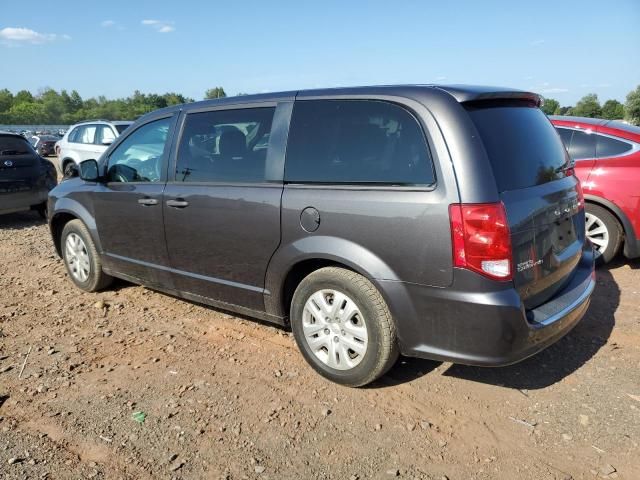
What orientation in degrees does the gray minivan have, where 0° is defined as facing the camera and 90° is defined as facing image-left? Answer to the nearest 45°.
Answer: approximately 135°

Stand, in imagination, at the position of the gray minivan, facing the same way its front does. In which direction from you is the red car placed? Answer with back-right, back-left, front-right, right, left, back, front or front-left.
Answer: right

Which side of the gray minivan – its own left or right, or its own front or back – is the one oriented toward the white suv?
front

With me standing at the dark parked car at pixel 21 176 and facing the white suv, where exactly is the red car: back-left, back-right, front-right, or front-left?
back-right

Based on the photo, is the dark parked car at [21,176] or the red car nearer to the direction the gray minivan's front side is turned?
the dark parked car

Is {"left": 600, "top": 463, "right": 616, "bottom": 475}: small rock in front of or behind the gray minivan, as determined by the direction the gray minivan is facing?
behind

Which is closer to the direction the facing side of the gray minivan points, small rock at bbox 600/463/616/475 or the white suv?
the white suv

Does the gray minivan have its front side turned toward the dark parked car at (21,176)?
yes

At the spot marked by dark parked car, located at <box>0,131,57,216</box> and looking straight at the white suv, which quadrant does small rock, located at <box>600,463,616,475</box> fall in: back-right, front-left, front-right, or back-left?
back-right

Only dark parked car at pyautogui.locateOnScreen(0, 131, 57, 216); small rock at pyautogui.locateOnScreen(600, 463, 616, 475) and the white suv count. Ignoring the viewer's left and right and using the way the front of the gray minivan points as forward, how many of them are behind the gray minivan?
1
